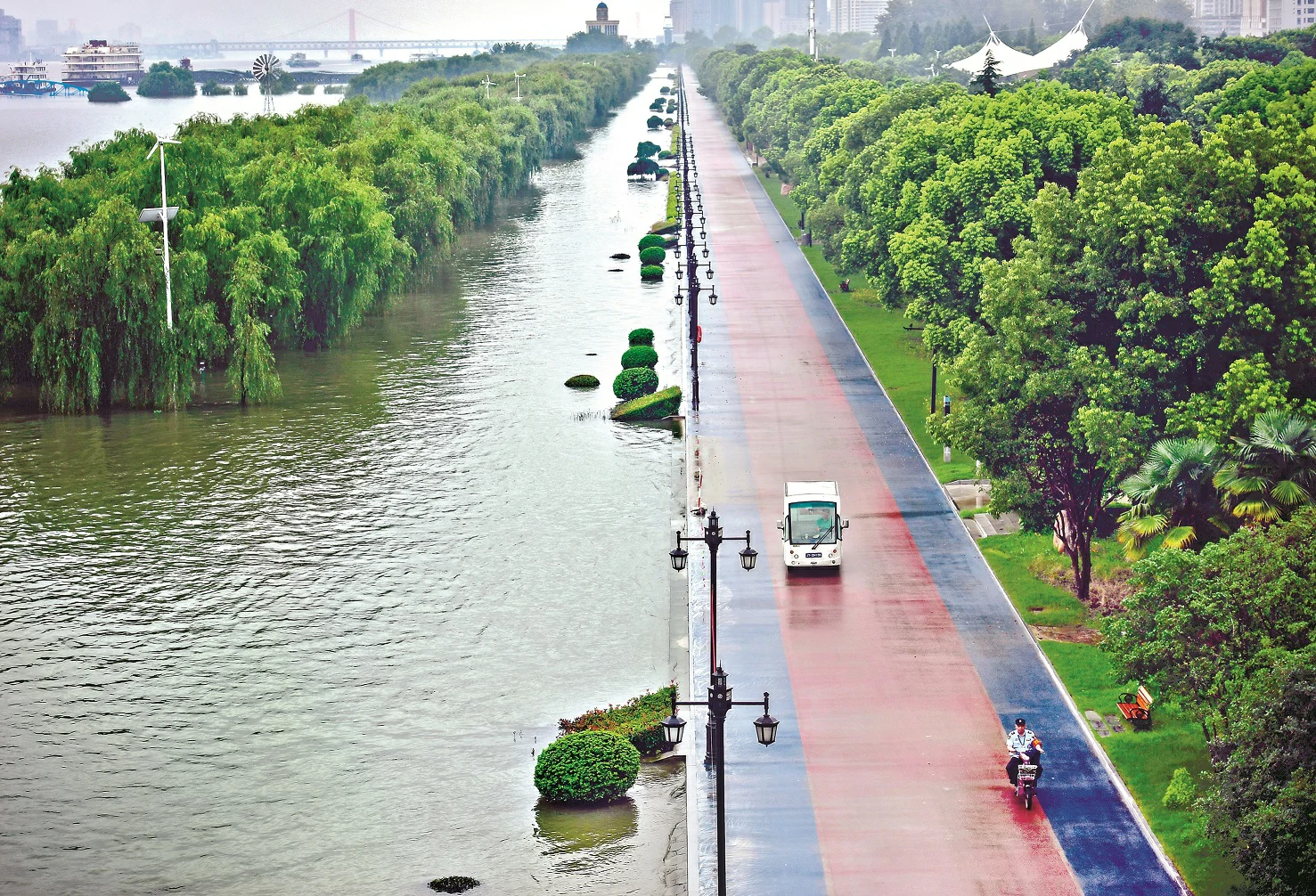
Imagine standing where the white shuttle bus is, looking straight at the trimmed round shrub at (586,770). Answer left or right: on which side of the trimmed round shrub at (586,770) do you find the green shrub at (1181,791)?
left

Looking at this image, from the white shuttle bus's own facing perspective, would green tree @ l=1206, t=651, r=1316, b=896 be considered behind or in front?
in front

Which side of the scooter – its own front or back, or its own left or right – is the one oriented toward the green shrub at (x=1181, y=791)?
left

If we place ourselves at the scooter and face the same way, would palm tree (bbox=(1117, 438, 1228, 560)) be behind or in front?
behind

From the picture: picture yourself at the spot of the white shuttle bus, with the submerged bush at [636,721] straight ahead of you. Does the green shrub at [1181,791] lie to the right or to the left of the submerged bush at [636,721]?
left

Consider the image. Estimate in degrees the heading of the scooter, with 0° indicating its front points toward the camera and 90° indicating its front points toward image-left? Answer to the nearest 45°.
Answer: approximately 0°

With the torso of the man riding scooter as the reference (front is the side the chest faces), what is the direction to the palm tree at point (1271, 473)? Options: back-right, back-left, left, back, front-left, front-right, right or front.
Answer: back-left

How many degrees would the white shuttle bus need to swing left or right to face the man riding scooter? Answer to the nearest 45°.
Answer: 0° — it already faces them

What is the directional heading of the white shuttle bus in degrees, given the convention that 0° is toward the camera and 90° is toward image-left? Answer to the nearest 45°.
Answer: approximately 0°
